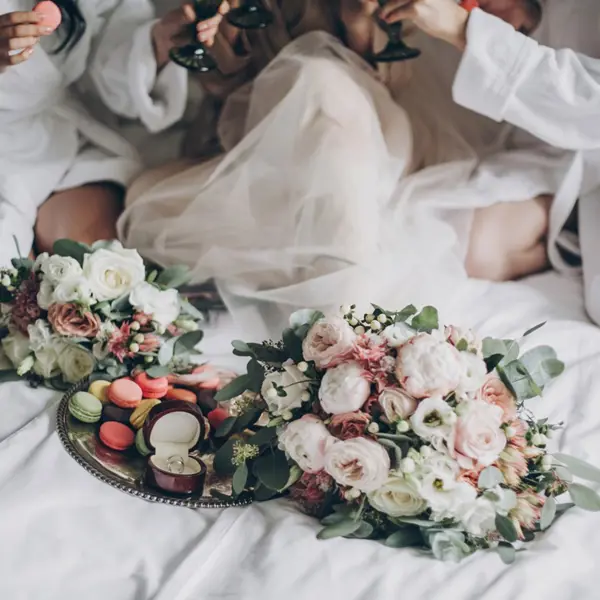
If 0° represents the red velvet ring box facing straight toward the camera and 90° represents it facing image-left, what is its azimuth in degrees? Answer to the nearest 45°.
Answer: approximately 0°
